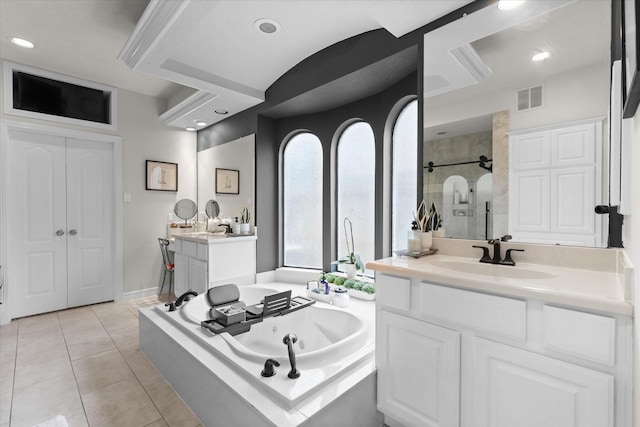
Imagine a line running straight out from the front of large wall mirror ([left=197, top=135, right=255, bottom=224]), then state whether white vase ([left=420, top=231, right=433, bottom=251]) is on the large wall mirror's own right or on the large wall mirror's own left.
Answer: on the large wall mirror's own left

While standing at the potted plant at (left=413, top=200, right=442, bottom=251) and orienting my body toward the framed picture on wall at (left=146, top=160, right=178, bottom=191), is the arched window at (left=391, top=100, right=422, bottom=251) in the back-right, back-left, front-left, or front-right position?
front-right

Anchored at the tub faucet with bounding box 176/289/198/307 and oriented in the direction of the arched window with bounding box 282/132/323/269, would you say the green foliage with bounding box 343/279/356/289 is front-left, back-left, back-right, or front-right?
front-right

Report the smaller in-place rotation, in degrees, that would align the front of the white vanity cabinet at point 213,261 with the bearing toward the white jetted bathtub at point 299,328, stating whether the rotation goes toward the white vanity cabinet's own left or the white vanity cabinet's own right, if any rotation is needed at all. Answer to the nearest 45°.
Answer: approximately 90° to the white vanity cabinet's own left

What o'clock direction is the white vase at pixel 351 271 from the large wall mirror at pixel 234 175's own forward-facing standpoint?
The white vase is roughly at 9 o'clock from the large wall mirror.

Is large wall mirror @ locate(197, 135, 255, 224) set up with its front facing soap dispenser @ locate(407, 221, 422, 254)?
no

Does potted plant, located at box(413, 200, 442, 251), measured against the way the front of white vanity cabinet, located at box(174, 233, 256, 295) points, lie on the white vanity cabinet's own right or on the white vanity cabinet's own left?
on the white vanity cabinet's own left

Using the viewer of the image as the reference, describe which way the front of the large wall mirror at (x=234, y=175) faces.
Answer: facing the viewer and to the left of the viewer

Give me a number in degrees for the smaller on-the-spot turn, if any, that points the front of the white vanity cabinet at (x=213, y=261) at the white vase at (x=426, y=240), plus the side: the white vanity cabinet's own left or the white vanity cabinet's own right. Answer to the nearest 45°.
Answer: approximately 90° to the white vanity cabinet's own left

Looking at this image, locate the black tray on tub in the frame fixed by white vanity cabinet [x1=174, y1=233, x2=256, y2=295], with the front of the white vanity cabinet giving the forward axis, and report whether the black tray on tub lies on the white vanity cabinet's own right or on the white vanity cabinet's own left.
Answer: on the white vanity cabinet's own left

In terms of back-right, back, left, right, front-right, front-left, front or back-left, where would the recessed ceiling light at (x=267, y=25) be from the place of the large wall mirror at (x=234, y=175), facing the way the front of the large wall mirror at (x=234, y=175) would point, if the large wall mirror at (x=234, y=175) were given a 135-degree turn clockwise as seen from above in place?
back

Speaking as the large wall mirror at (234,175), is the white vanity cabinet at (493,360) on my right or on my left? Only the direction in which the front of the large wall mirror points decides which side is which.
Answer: on my left

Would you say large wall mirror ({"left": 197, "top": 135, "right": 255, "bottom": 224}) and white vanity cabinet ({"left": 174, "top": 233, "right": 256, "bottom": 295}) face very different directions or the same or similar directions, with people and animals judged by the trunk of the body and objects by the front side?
same or similar directions

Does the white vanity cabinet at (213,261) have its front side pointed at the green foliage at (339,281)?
no

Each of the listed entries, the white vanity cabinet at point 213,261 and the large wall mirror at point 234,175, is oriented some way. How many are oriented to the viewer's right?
0

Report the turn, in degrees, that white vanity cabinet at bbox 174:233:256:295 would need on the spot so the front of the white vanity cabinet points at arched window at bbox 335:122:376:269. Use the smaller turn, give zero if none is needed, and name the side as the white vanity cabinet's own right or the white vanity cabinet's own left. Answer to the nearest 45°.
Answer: approximately 90° to the white vanity cabinet's own left

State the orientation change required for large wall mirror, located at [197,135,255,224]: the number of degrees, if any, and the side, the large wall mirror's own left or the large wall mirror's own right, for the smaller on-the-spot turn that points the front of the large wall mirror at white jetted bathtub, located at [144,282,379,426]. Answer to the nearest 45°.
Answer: approximately 45° to the large wall mirror's own left
